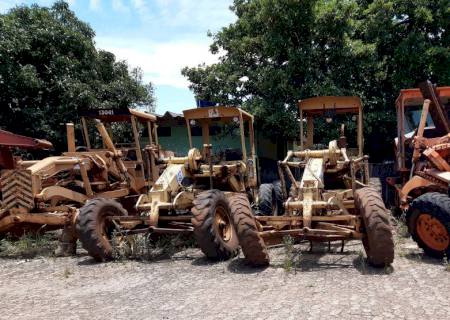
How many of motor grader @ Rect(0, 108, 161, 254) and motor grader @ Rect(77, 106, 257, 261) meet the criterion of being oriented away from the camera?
0

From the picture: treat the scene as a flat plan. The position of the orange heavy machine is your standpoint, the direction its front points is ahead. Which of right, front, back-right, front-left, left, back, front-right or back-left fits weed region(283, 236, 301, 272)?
right

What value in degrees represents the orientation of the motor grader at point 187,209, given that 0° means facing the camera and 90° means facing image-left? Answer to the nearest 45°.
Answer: approximately 45°

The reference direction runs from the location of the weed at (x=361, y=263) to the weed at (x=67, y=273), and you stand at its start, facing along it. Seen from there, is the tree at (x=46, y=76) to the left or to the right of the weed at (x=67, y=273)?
right

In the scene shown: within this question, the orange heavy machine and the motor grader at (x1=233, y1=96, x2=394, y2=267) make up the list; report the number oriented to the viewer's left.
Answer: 0

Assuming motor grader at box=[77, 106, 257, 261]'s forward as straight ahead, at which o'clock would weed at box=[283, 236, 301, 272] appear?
The weed is roughly at 9 o'clock from the motor grader.

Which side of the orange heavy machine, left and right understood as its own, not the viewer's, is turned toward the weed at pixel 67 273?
right

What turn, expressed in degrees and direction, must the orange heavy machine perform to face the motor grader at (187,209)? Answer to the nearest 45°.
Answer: approximately 90° to its right

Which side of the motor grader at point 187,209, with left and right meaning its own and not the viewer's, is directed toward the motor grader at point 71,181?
right
